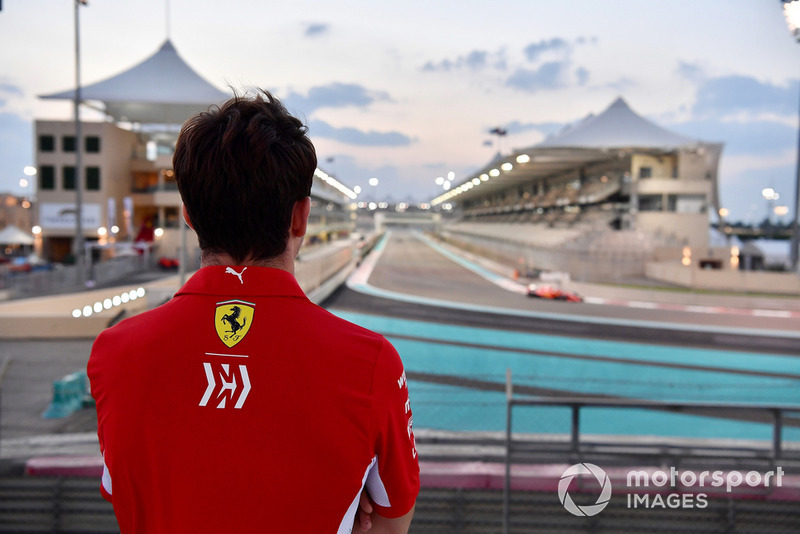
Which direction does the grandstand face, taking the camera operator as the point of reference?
facing the viewer and to the left of the viewer

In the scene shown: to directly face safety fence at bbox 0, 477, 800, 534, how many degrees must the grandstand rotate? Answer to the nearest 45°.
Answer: approximately 45° to its left
